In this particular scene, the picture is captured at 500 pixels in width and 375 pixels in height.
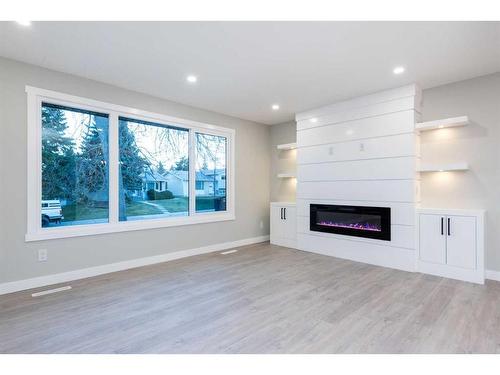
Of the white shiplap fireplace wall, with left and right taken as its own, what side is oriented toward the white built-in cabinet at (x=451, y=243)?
left

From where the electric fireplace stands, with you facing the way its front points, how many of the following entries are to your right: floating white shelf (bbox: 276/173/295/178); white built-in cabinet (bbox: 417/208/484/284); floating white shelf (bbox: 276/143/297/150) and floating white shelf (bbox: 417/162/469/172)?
2

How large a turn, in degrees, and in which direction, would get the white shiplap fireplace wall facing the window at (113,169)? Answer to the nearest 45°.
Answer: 0° — it already faces it

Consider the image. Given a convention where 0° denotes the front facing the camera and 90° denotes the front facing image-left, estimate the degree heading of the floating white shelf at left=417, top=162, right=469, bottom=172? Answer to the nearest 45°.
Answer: approximately 0°

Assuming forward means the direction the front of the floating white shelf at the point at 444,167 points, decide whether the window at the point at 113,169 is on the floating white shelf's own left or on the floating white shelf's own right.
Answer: on the floating white shelf's own right

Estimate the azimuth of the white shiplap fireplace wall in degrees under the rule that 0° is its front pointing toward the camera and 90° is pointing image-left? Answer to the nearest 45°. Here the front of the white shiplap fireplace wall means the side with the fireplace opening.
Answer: approximately 45°

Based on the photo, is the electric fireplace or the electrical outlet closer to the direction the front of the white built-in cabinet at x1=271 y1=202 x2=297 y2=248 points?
the electrical outlet

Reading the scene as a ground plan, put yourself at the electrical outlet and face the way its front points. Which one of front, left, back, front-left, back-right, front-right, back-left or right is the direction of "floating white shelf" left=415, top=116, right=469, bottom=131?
front-left

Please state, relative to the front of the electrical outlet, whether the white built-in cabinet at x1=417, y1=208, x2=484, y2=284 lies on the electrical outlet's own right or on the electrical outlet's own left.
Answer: on the electrical outlet's own left

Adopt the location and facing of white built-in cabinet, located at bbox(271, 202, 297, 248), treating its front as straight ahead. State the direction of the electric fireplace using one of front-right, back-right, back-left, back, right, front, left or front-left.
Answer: left

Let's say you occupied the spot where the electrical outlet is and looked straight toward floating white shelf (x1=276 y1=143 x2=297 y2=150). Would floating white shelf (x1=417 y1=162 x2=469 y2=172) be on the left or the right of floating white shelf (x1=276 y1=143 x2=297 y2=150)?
right
